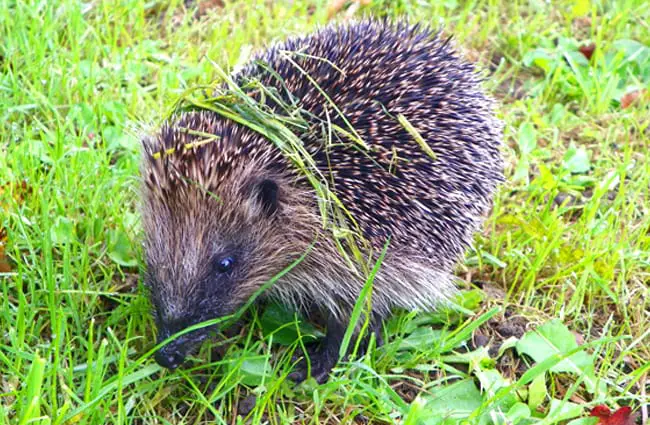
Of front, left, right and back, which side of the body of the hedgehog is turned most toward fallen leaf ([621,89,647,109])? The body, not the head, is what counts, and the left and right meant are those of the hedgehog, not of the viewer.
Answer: back

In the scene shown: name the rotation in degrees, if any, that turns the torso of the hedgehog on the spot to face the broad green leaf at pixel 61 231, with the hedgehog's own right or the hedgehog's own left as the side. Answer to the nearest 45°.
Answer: approximately 45° to the hedgehog's own right

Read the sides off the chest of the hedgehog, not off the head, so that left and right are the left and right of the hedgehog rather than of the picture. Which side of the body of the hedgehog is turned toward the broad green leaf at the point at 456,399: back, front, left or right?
left

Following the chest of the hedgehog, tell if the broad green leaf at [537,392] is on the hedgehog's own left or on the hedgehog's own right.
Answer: on the hedgehog's own left

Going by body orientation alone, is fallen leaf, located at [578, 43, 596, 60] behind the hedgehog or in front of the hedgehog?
behind

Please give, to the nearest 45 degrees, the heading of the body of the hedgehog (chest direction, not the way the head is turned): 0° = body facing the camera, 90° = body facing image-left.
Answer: approximately 45°
